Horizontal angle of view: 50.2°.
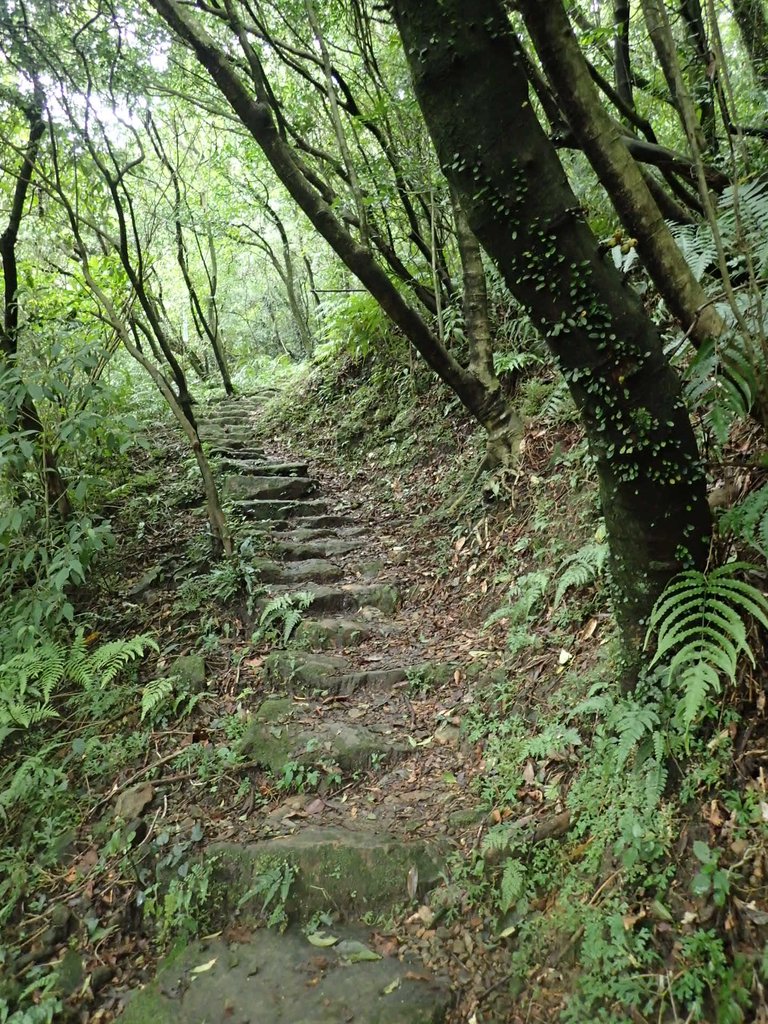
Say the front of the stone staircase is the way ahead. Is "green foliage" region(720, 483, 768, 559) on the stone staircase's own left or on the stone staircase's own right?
on the stone staircase's own left

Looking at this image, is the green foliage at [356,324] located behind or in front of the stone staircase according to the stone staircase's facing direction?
behind

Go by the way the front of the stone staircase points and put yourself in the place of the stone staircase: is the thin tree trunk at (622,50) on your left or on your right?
on your left

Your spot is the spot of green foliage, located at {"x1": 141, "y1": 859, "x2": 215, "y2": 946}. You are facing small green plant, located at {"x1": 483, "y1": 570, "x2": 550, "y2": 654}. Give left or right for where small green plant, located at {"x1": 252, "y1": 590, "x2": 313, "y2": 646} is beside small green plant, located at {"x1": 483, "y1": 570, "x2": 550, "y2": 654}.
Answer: left

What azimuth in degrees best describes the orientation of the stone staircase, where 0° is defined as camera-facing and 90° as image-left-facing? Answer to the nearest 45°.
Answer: approximately 0°

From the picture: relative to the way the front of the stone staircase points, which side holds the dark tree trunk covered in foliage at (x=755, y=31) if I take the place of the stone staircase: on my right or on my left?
on my left
